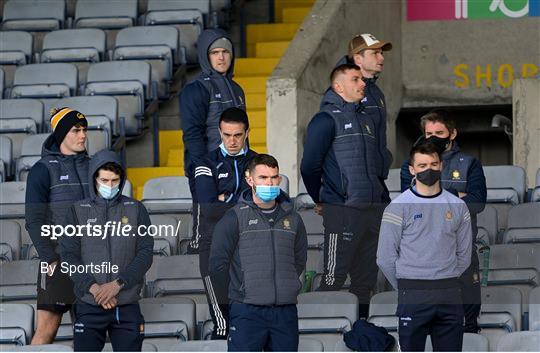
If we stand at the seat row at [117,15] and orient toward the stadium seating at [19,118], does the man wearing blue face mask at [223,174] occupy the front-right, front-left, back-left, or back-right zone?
front-left

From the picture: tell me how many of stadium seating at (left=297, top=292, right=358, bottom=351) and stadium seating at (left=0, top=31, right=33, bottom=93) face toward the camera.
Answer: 2

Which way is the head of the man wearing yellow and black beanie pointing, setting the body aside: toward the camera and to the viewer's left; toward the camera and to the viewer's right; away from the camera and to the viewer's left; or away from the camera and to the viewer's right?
toward the camera and to the viewer's right

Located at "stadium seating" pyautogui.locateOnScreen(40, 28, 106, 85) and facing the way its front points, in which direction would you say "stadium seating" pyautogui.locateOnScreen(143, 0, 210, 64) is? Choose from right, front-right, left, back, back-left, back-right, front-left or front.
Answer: left

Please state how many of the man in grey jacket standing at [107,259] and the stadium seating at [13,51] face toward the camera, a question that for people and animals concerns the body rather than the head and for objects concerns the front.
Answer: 2

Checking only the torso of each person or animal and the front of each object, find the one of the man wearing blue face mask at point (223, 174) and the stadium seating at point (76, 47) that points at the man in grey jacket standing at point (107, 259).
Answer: the stadium seating

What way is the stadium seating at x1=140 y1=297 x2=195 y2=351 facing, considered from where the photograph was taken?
facing the viewer

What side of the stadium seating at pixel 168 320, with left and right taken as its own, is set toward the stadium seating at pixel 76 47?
back

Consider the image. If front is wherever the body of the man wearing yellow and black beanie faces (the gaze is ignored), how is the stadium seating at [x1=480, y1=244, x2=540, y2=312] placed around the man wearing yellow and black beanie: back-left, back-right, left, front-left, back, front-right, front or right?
front-left

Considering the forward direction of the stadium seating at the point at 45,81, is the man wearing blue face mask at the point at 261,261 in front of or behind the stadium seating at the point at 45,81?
in front

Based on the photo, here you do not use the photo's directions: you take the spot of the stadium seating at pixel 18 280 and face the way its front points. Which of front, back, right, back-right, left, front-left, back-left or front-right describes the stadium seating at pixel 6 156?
back

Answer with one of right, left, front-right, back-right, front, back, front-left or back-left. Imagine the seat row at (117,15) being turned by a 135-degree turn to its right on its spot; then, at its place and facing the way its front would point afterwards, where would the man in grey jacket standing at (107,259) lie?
back-left

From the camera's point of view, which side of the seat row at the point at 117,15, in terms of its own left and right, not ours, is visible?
front
